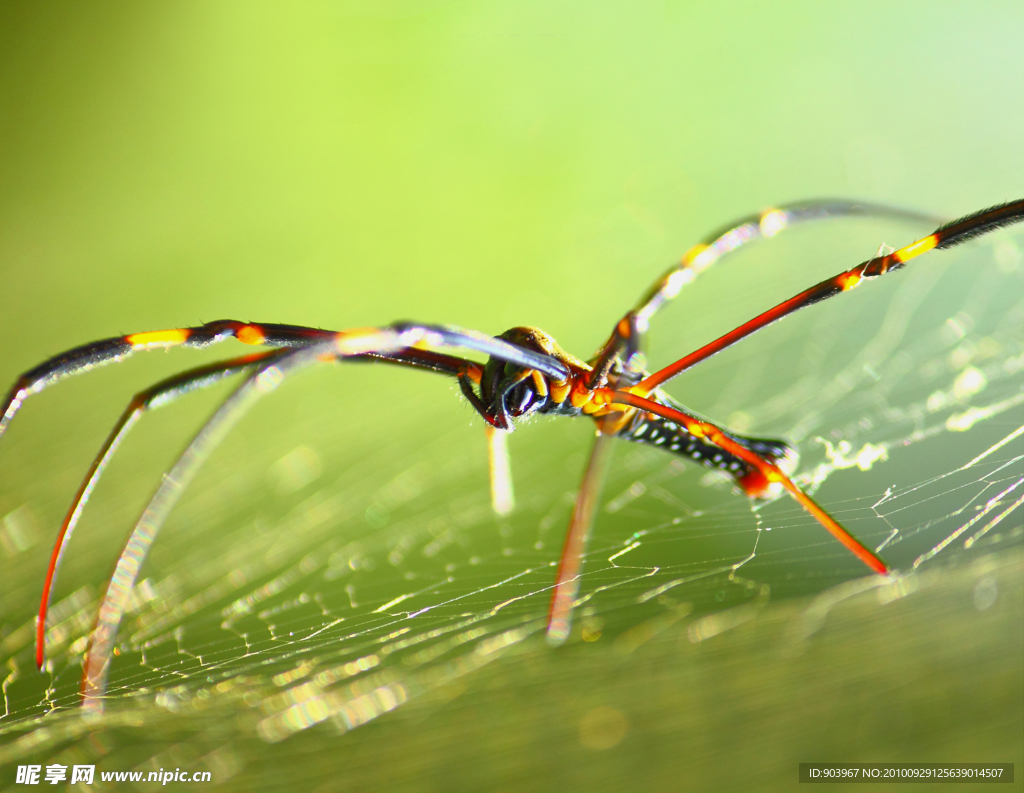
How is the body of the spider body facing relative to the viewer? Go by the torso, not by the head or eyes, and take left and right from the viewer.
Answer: facing to the left of the viewer
